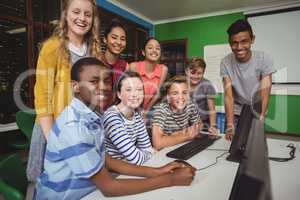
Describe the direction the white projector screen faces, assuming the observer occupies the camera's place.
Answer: facing the viewer and to the left of the viewer

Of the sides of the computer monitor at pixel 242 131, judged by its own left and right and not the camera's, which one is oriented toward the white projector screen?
right

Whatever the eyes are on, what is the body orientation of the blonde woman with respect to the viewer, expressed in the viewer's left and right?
facing the viewer and to the right of the viewer

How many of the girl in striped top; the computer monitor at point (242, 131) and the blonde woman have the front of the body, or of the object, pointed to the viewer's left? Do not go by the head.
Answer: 1

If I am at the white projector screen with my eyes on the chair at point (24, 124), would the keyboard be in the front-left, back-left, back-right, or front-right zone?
front-left

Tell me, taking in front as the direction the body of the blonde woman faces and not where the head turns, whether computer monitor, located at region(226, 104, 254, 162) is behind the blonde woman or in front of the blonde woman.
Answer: in front

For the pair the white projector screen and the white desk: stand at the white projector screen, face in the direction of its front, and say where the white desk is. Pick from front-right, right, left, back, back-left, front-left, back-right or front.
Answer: front-left

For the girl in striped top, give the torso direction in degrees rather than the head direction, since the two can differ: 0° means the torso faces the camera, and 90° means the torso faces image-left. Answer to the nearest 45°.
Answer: approximately 315°

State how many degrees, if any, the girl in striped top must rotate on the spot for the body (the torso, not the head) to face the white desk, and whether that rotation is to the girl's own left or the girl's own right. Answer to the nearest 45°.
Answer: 0° — they already face it

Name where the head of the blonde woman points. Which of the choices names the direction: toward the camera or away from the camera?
toward the camera

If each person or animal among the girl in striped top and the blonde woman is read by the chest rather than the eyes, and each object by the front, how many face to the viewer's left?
0

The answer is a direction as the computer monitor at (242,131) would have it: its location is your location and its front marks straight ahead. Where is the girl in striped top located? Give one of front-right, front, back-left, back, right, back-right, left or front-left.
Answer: front

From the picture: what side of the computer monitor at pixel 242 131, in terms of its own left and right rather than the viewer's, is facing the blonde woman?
front

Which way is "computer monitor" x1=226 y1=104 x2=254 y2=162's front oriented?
to the viewer's left

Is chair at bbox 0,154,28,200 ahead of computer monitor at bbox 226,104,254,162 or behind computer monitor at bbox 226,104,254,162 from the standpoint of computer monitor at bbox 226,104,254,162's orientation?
ahead
